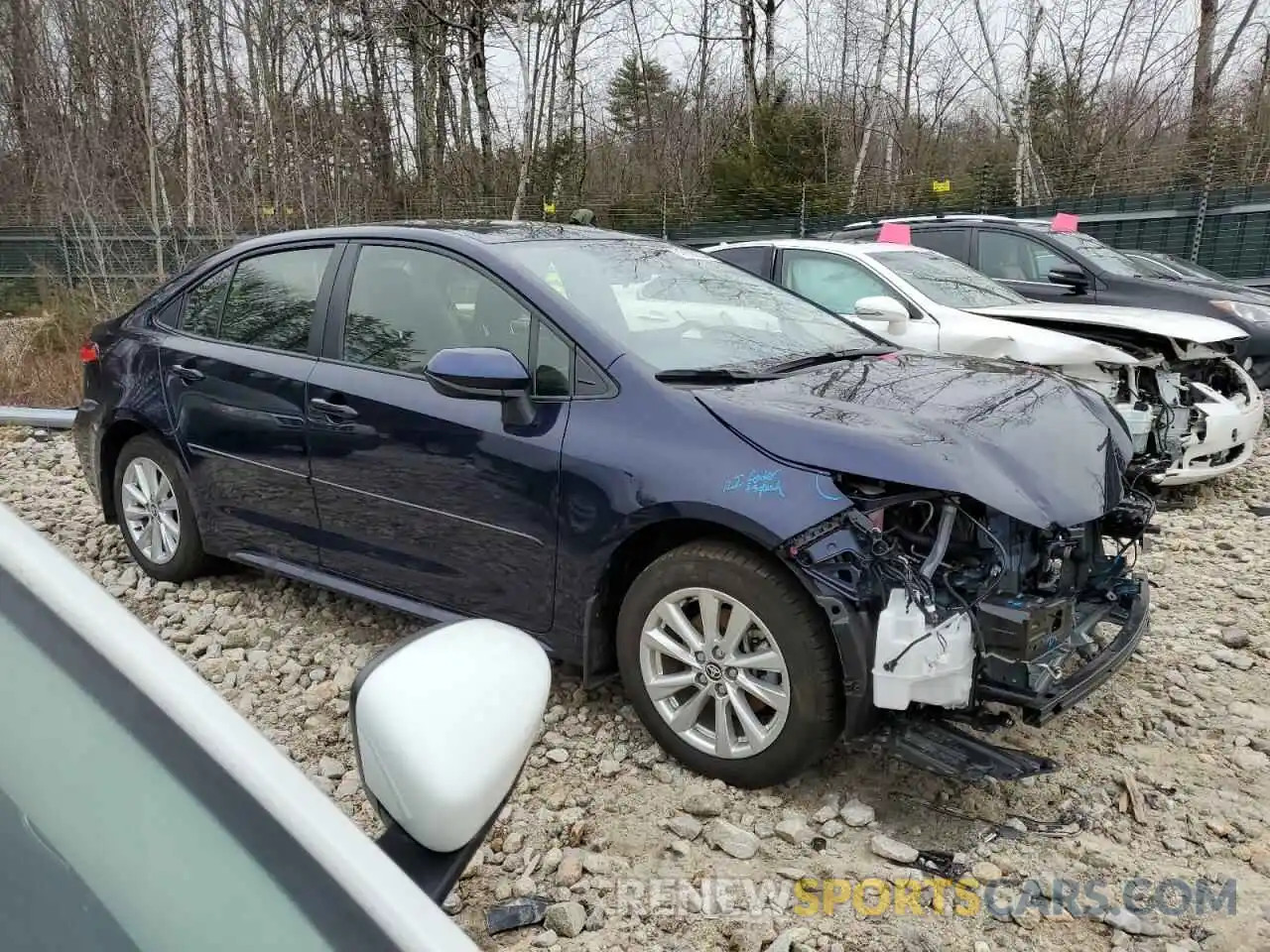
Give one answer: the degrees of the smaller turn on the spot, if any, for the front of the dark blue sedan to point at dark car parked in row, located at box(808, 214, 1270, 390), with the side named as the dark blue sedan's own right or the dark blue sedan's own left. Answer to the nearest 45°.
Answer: approximately 90° to the dark blue sedan's own left

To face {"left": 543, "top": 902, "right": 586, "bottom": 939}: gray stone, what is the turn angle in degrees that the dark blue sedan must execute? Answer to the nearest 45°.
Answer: approximately 45° to its right

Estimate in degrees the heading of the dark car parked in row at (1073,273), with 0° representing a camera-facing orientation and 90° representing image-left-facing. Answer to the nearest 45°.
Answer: approximately 315°

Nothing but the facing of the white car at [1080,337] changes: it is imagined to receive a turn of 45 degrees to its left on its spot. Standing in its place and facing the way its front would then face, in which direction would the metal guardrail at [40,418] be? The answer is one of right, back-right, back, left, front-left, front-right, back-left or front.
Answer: back

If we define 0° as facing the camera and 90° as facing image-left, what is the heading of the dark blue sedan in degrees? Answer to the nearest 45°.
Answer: approximately 315°
